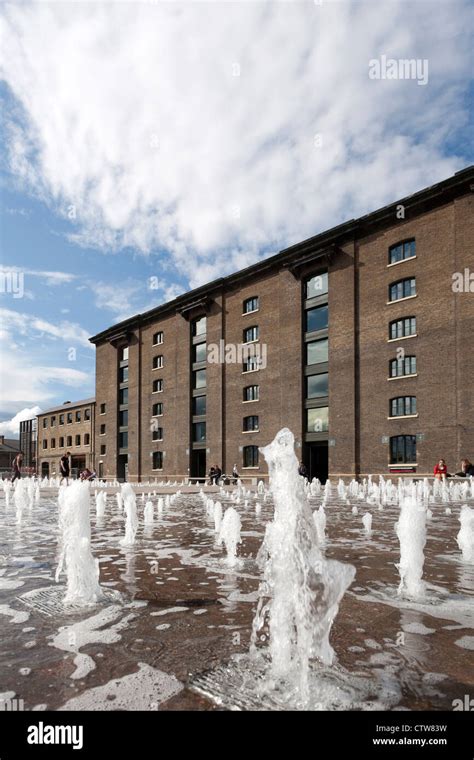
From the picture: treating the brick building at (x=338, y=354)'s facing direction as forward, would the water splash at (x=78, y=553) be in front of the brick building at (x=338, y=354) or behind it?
in front

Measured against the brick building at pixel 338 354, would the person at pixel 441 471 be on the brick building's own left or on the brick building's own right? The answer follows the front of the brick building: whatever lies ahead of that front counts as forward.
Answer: on the brick building's own left

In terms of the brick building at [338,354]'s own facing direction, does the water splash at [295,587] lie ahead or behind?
ahead
